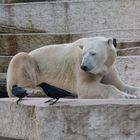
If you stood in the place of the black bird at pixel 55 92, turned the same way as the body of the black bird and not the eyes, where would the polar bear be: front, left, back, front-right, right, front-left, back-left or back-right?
right

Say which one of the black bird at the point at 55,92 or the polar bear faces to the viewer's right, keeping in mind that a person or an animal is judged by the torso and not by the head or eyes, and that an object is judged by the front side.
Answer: the polar bear

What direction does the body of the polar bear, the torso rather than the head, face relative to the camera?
to the viewer's right

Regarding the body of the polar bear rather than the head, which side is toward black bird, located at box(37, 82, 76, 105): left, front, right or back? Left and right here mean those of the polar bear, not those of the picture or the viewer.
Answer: right

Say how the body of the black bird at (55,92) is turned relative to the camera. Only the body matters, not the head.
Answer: to the viewer's left
